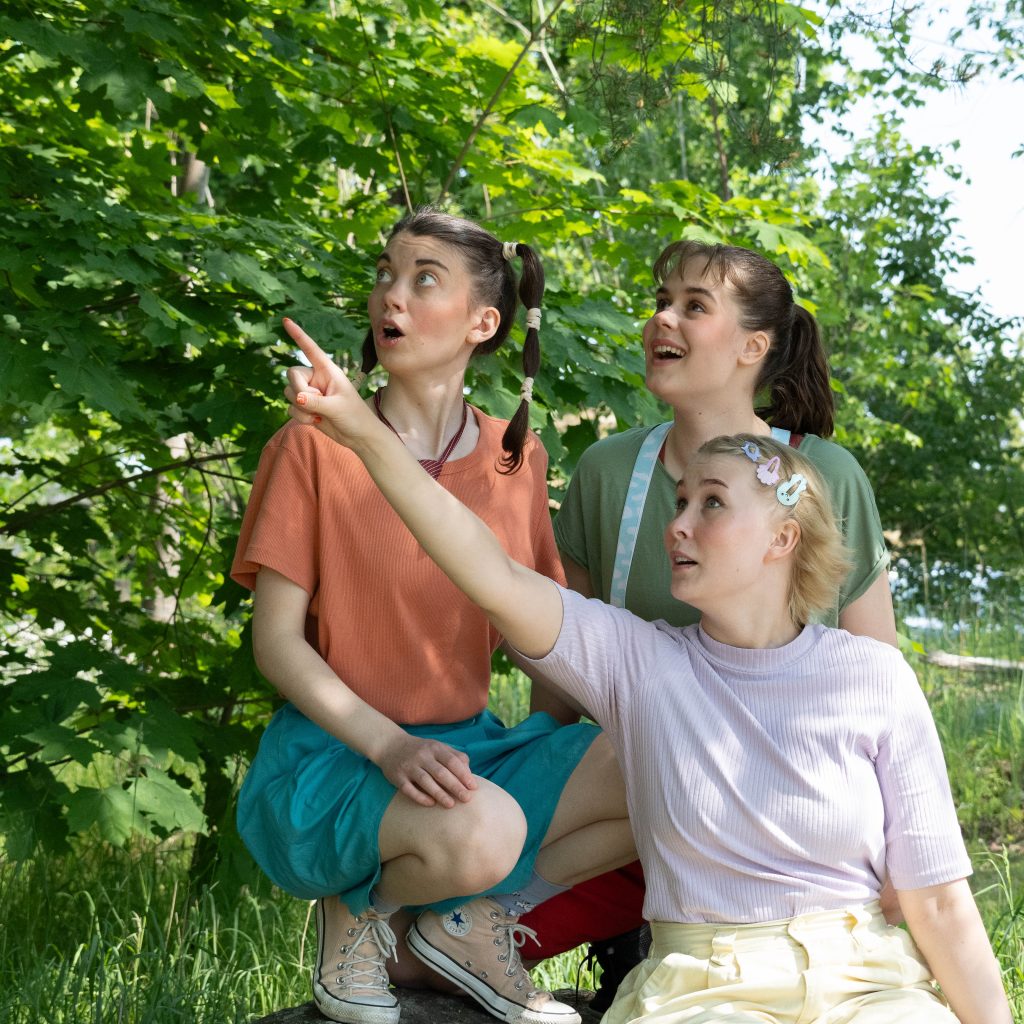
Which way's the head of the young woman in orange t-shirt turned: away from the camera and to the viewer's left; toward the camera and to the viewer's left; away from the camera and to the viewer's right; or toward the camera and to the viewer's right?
toward the camera and to the viewer's left

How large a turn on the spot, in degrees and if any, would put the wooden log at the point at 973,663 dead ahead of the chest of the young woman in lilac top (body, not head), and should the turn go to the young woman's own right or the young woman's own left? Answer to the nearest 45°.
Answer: approximately 180°

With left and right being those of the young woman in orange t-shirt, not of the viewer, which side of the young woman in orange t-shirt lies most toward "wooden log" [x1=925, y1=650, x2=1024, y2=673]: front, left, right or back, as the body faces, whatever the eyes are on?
left

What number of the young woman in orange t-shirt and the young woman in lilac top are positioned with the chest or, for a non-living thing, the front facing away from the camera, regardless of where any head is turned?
0

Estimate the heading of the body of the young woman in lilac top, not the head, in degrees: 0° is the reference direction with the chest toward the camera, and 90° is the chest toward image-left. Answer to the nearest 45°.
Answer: approximately 0°

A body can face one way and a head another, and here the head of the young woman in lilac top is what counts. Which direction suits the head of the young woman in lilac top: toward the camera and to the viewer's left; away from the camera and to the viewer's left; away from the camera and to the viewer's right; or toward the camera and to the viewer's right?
toward the camera and to the viewer's left
